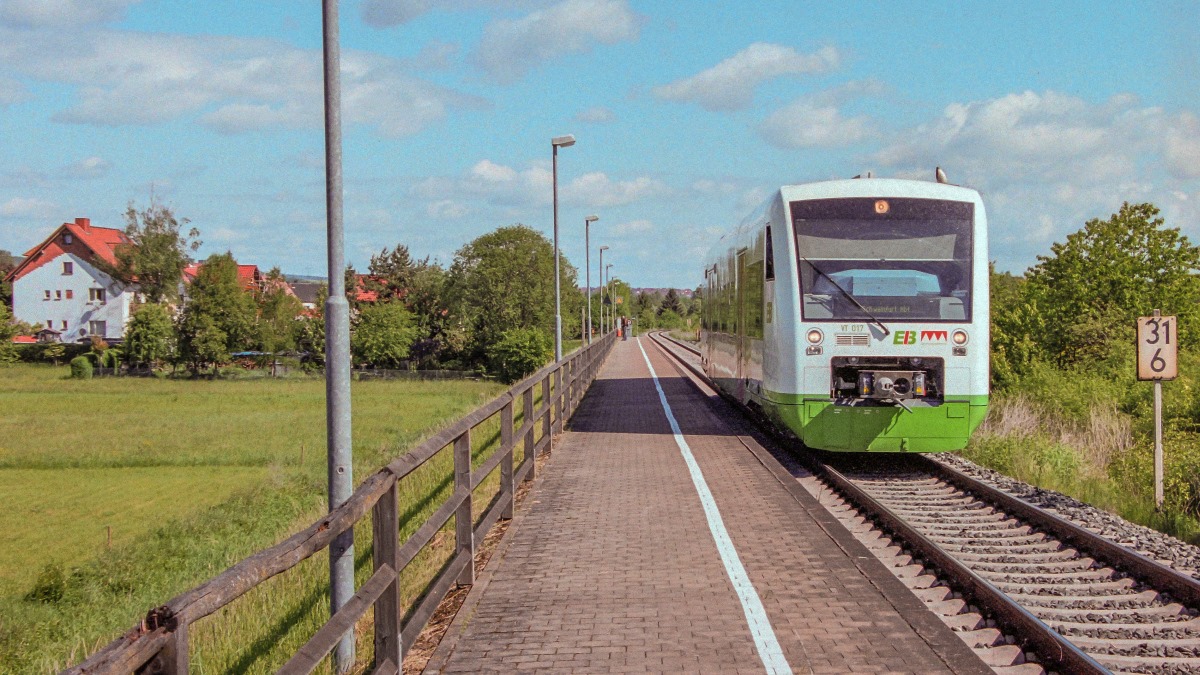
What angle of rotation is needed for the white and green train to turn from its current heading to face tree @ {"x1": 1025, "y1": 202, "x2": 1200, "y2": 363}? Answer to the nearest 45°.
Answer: approximately 180°

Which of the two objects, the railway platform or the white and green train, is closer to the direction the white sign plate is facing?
the railway platform

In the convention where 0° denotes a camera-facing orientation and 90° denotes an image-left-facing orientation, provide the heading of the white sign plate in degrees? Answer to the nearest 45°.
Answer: approximately 0°

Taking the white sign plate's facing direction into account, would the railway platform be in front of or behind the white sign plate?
in front

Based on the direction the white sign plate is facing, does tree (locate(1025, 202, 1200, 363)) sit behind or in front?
behind

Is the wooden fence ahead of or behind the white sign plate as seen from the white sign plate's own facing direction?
ahead

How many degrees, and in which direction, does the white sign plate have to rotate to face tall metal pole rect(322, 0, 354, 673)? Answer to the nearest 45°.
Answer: approximately 45° to its right

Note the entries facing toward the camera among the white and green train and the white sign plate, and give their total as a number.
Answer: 2

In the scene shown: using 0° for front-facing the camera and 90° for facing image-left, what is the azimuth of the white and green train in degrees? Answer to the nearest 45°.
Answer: approximately 0°
